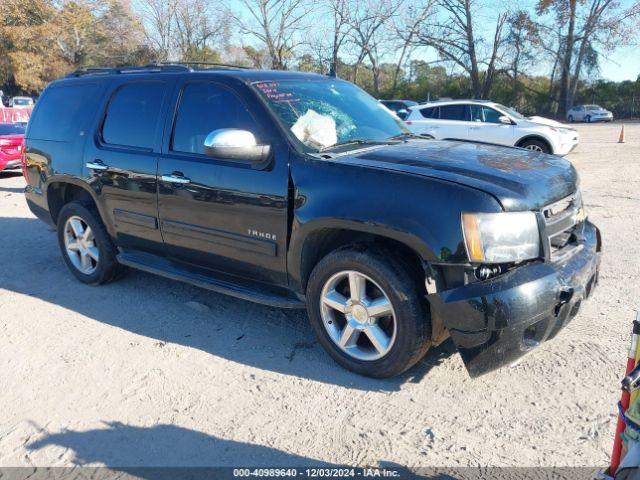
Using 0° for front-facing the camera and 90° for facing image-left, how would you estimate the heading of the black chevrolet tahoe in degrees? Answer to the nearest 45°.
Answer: approximately 315°

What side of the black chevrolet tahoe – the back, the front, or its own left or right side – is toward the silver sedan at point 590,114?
left

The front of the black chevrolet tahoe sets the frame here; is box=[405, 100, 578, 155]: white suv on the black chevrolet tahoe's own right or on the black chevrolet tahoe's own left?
on the black chevrolet tahoe's own left

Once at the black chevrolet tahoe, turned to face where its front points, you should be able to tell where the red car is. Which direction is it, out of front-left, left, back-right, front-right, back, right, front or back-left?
back

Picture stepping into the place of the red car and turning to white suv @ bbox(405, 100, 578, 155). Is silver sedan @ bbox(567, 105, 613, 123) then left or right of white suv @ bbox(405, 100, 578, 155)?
left
